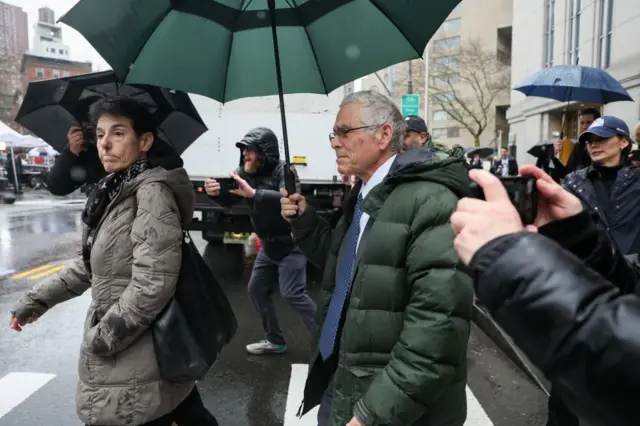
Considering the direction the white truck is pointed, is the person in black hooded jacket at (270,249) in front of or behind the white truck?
behind

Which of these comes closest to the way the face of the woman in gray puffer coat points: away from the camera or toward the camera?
toward the camera

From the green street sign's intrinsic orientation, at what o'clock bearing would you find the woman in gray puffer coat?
The woman in gray puffer coat is roughly at 12 o'clock from the green street sign.

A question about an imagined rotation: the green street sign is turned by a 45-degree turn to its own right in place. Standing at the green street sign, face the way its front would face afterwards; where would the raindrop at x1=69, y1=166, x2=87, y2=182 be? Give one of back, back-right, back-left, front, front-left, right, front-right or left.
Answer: front-left

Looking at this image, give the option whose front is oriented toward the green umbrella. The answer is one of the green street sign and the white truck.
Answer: the green street sign

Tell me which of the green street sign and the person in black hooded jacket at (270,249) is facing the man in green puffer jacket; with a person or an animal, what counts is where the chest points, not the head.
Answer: the green street sign

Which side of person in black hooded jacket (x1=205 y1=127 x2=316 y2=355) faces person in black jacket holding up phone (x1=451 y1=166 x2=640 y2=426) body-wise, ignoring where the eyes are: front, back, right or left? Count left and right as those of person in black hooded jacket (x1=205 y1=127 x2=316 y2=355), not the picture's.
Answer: left

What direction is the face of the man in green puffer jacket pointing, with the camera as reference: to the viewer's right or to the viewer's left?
to the viewer's left

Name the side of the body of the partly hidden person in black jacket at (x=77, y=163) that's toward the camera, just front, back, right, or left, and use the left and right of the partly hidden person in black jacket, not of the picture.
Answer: front
